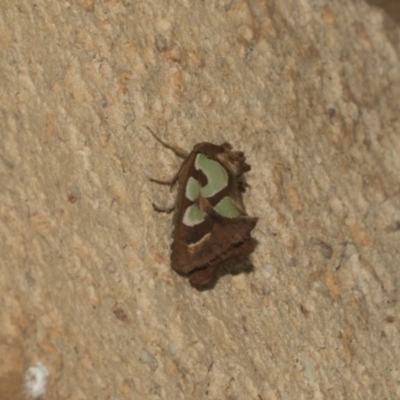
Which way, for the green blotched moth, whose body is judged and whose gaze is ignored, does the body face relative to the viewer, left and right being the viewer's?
facing away from the viewer
